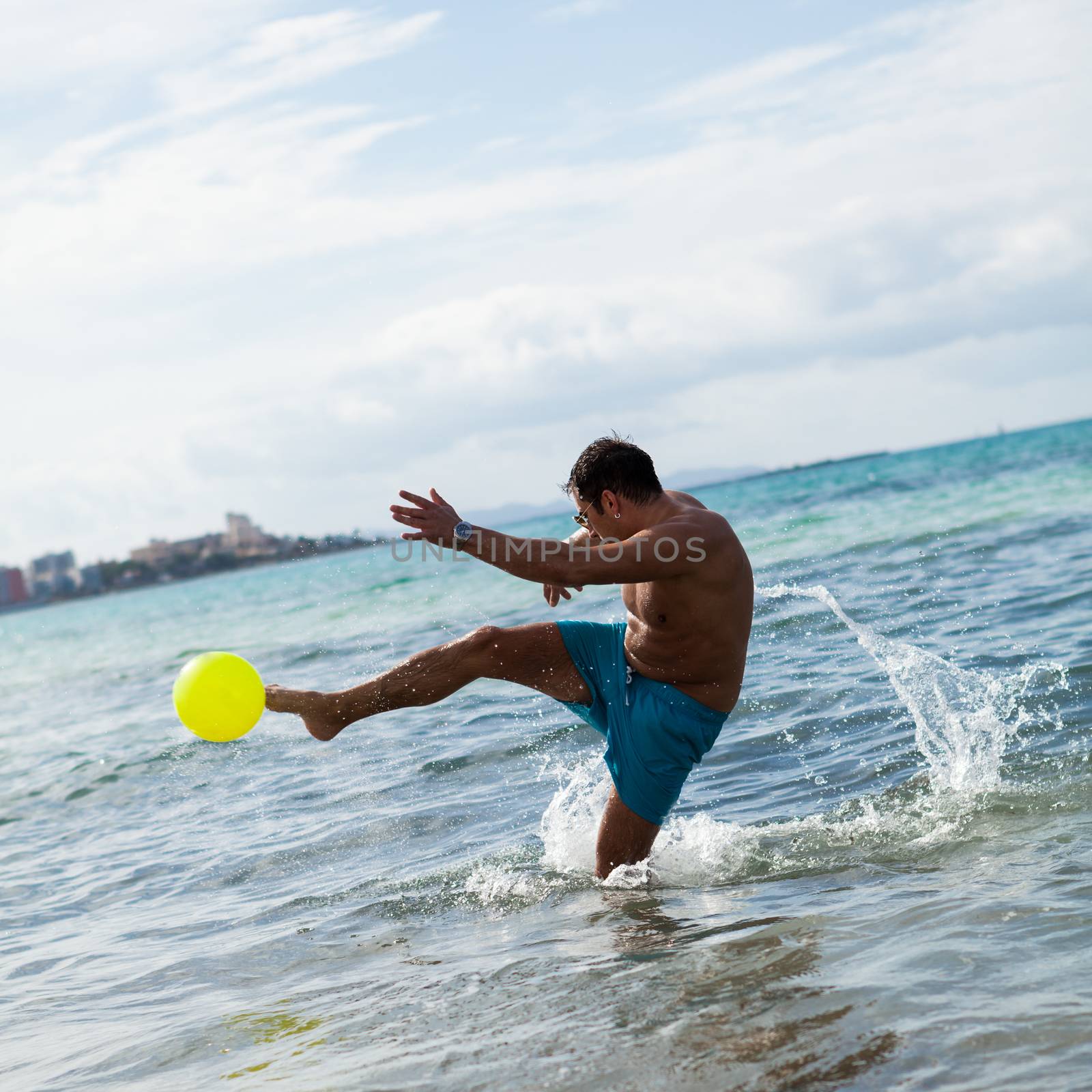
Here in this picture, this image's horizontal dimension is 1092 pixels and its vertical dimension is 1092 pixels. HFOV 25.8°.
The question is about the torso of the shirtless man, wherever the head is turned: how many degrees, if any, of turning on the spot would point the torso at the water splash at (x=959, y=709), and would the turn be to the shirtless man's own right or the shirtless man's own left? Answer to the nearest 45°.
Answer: approximately 135° to the shirtless man's own right

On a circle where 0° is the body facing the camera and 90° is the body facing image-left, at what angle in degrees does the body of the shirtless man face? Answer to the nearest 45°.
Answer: approximately 90°

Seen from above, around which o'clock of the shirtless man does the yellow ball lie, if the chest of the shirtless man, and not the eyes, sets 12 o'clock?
The yellow ball is roughly at 12 o'clock from the shirtless man.
